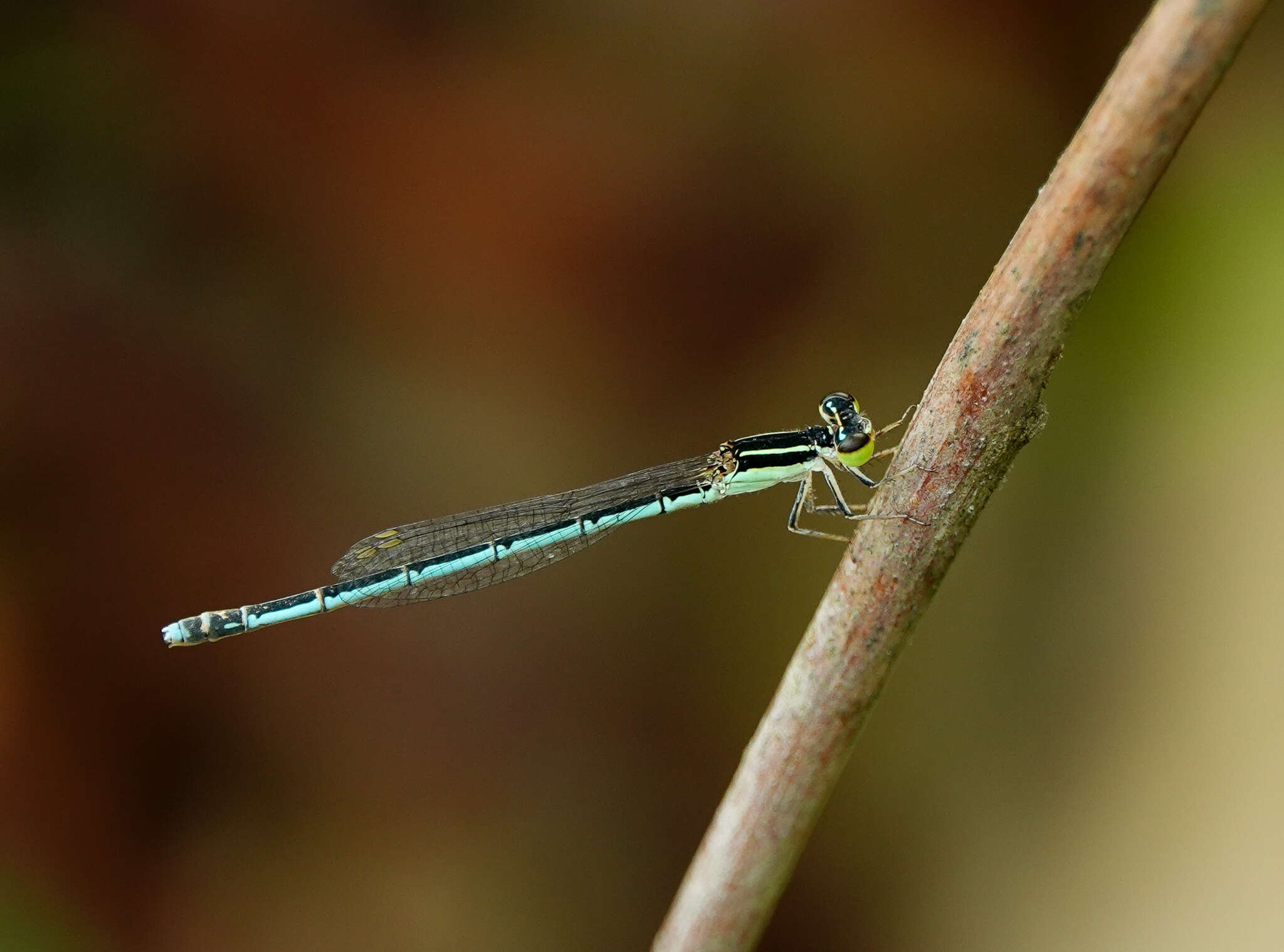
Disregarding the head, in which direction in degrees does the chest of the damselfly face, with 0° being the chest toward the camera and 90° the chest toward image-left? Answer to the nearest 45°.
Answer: approximately 270°
